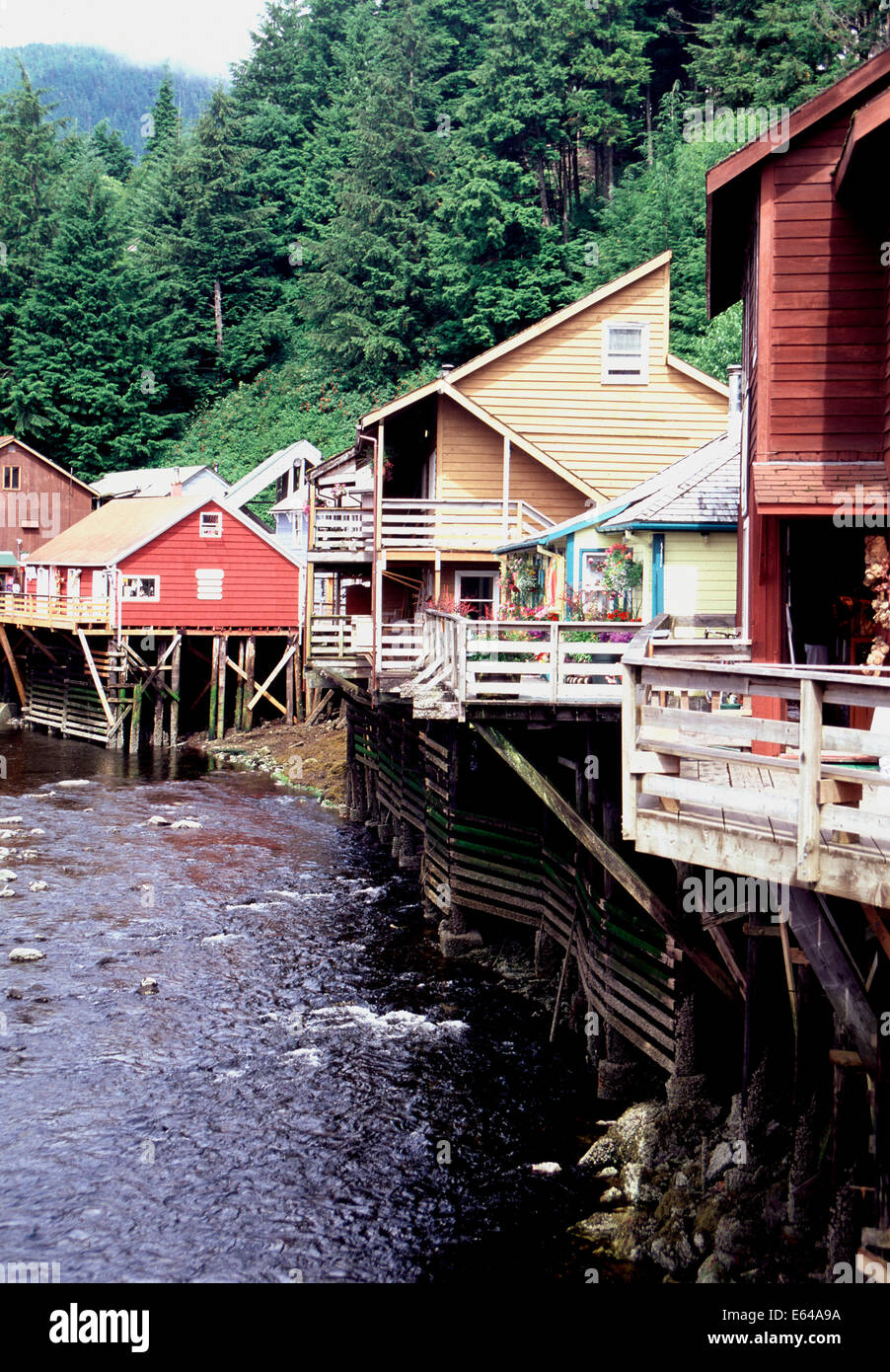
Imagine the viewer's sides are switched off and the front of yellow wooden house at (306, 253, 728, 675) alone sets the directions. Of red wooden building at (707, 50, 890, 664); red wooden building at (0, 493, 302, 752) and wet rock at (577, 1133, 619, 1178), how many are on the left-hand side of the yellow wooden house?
2

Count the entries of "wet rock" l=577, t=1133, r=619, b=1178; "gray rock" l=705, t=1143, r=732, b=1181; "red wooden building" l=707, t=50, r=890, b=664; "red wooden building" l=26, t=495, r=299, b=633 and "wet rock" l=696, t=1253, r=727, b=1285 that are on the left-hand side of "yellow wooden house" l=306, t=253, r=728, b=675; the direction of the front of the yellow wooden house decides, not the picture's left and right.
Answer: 4

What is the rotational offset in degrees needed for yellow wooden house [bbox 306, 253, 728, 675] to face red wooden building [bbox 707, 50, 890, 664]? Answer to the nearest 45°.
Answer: approximately 90° to its left

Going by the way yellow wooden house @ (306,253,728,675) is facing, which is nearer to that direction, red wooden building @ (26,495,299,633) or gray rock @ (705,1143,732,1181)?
the red wooden building

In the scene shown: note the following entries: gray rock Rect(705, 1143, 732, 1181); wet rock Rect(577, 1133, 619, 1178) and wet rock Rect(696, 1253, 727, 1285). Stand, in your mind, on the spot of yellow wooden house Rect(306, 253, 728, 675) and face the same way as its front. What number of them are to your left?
3

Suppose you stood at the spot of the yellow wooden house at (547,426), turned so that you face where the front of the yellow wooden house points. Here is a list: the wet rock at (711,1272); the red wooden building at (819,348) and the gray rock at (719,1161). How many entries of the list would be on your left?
3

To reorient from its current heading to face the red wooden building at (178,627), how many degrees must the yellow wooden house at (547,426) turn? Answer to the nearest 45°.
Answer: approximately 45° to its right

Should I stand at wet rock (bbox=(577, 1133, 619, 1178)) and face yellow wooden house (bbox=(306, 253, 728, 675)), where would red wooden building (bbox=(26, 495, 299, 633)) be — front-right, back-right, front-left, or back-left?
front-left

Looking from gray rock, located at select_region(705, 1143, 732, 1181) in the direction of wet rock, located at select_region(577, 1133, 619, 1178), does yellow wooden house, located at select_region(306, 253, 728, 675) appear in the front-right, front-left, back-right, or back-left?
front-right

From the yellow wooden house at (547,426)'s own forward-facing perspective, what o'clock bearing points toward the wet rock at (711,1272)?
The wet rock is roughly at 12 o'clock from the yellow wooden house.

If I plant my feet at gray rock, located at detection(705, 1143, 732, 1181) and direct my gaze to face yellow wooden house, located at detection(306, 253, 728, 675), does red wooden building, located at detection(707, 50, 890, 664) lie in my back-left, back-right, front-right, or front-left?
front-right

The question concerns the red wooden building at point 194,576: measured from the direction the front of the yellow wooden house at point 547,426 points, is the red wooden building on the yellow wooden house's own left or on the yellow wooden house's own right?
on the yellow wooden house's own right
